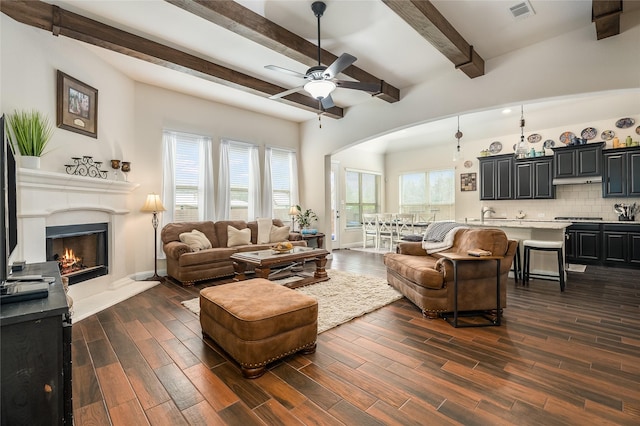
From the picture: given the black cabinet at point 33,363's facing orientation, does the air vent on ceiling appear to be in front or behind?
in front

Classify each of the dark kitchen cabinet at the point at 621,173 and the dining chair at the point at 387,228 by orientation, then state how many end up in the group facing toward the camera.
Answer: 1

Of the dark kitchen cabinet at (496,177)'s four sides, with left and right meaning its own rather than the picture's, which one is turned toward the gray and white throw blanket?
front

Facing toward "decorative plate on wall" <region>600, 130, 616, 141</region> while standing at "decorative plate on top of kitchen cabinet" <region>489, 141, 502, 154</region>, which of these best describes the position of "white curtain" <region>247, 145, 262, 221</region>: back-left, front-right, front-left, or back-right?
back-right

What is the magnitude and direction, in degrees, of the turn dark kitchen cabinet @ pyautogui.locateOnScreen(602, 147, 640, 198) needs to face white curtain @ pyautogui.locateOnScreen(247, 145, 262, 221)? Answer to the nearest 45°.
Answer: approximately 45° to its right

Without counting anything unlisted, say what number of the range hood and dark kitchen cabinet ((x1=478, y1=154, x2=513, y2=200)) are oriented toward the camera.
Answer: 2

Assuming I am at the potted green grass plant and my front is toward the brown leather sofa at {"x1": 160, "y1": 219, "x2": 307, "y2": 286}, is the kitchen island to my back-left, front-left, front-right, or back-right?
front-right

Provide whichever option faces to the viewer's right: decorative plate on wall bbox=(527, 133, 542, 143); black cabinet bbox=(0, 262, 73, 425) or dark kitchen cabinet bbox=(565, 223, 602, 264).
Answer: the black cabinet

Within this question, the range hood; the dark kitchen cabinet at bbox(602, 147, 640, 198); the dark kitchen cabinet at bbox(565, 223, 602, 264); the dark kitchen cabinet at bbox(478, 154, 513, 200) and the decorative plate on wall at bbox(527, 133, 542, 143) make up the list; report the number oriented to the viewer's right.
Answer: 0

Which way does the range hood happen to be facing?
toward the camera

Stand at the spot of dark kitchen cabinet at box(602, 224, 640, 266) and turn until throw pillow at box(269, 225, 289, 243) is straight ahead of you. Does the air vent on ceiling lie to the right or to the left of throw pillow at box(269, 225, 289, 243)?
left

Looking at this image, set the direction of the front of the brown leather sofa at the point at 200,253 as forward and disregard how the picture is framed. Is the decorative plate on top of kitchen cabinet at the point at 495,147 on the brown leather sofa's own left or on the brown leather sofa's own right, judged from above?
on the brown leather sofa's own left

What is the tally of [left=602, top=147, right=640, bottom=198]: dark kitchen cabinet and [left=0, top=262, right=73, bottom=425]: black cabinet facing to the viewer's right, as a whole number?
1

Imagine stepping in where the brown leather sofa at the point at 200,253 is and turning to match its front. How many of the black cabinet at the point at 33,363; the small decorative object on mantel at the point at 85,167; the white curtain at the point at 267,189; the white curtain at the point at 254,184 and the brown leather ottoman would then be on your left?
2

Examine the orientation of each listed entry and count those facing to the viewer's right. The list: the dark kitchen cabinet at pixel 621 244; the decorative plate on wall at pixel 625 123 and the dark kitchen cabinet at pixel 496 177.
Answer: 0

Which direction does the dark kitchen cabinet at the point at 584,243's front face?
toward the camera

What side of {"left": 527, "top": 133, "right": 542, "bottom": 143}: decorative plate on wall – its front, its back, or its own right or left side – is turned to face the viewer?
front

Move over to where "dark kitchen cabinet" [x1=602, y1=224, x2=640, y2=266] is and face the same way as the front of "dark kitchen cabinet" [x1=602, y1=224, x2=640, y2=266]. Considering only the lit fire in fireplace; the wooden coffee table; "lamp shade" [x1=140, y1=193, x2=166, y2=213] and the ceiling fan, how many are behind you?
0

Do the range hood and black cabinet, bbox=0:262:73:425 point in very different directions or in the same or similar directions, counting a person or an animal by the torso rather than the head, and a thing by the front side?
very different directions

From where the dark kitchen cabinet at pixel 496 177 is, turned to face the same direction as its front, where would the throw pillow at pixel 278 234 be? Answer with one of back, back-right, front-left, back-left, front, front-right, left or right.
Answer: front-right

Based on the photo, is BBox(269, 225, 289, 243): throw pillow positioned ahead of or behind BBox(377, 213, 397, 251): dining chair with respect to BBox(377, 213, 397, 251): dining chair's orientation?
behind

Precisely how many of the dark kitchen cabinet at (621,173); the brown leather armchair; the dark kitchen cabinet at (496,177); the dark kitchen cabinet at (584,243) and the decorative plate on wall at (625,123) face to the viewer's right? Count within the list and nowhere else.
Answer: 0
